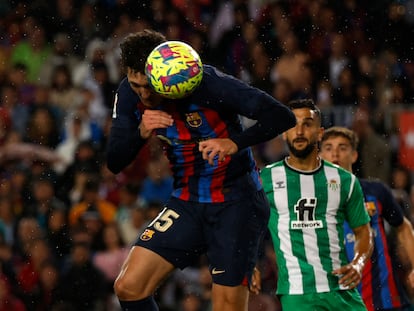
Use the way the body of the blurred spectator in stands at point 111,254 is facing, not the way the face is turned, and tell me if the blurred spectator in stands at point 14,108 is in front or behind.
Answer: behind

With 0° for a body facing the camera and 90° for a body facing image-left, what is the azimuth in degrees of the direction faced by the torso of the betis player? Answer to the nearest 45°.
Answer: approximately 0°
